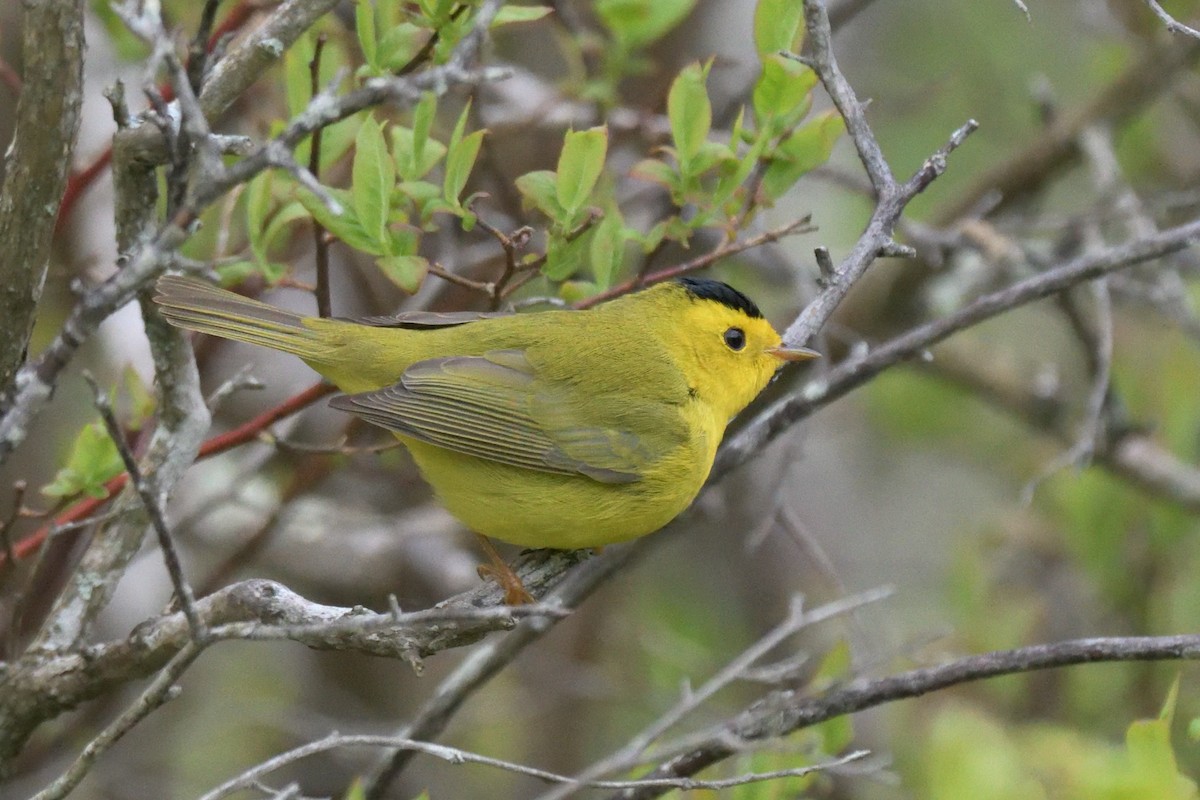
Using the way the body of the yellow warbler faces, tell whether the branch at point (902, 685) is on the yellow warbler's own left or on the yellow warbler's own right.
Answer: on the yellow warbler's own right

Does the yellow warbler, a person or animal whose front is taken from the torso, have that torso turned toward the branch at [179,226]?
no

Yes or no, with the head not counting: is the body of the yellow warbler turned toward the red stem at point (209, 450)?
no

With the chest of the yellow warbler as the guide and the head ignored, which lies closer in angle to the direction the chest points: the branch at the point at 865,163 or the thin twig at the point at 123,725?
the branch

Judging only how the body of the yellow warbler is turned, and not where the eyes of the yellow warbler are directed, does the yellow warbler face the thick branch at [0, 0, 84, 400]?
no

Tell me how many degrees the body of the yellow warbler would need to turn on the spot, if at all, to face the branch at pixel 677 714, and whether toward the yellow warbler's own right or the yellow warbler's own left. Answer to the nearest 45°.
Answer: approximately 90° to the yellow warbler's own right

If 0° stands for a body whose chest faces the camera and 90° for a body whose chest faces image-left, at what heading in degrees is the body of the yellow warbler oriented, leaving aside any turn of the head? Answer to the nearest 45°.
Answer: approximately 270°
